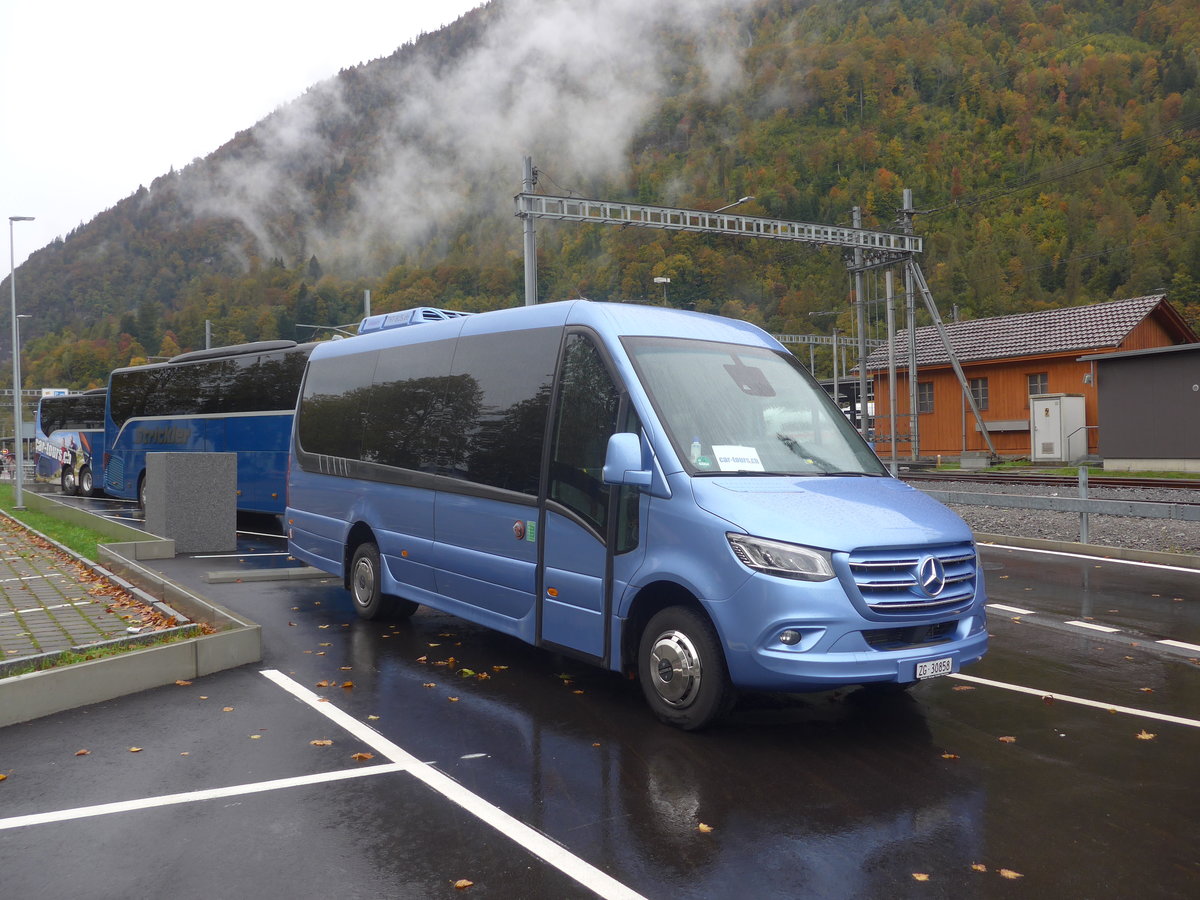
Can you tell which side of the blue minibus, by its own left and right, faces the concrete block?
back

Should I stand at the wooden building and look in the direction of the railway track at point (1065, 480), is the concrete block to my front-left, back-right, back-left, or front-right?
front-right

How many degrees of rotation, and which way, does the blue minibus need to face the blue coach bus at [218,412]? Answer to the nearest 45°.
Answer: approximately 180°

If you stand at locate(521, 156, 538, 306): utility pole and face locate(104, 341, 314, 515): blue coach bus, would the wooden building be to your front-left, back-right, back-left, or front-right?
back-left

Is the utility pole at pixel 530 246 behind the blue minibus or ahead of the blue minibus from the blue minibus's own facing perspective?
behind

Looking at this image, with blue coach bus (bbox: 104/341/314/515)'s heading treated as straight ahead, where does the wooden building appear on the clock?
The wooden building is roughly at 10 o'clock from the blue coach bus.

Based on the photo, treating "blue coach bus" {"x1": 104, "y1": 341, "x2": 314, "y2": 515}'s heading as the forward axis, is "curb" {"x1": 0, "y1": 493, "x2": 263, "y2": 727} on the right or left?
on its right

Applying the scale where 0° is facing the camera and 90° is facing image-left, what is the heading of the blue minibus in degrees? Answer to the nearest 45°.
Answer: approximately 315°

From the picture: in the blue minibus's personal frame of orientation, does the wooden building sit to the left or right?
on its left

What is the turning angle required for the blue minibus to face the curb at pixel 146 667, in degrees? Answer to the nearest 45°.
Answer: approximately 135° to its right
